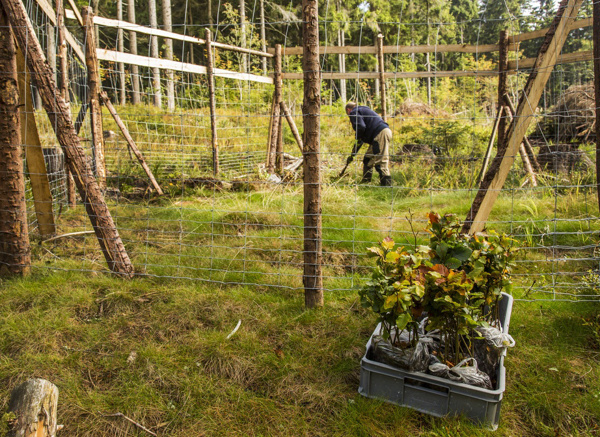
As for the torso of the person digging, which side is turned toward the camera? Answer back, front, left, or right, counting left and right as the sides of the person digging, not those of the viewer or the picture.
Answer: left

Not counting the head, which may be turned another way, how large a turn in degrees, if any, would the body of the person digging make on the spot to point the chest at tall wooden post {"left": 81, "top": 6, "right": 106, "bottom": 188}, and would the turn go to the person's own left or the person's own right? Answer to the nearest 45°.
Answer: approximately 45° to the person's own left

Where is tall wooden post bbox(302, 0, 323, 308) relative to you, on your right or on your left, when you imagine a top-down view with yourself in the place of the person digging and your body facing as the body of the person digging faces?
on your left

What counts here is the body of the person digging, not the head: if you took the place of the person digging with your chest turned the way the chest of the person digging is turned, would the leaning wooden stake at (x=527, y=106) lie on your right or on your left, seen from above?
on your left

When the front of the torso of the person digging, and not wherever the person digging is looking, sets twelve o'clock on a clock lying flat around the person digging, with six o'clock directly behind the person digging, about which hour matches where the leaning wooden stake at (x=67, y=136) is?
The leaning wooden stake is roughly at 10 o'clock from the person digging.

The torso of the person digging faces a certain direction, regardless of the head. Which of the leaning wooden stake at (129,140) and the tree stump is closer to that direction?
the leaning wooden stake

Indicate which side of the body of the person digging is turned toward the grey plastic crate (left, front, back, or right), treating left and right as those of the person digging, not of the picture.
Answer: left

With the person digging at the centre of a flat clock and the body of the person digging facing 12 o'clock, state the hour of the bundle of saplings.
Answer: The bundle of saplings is roughly at 9 o'clock from the person digging.
